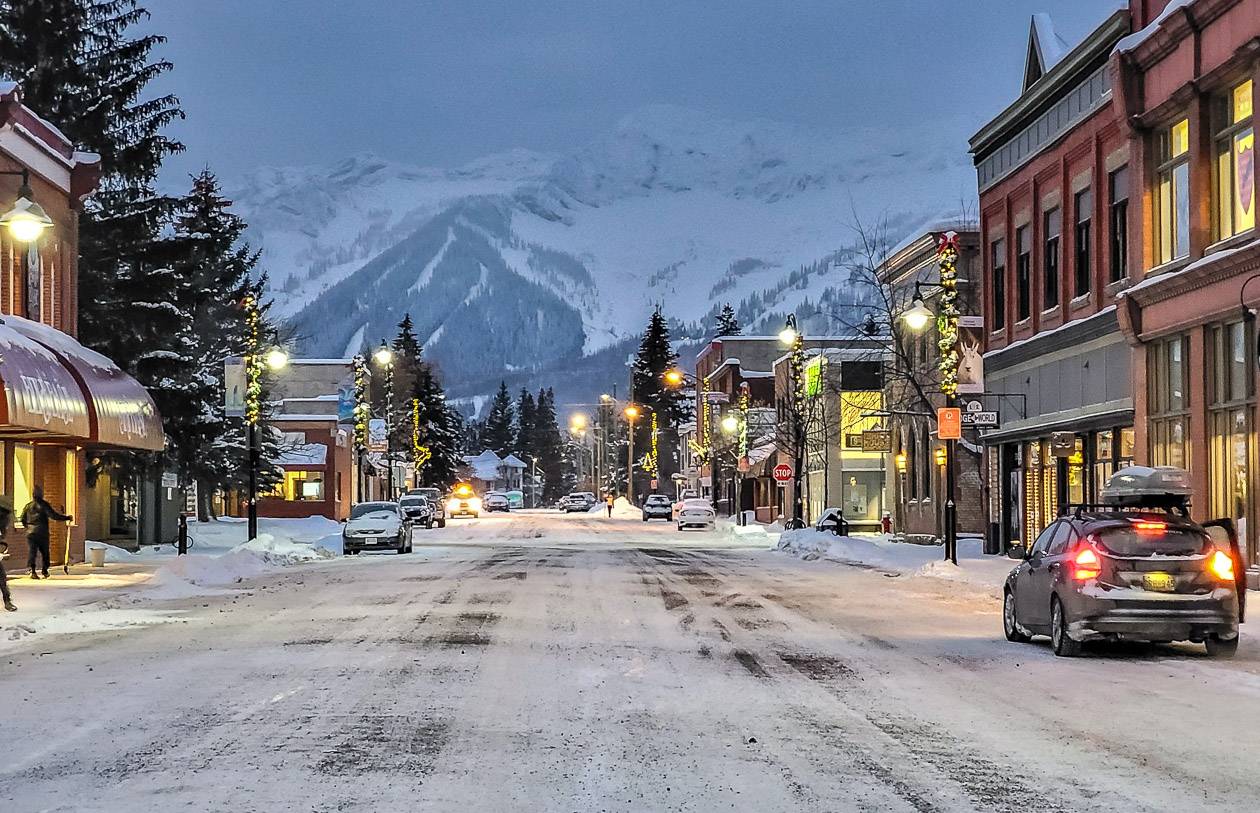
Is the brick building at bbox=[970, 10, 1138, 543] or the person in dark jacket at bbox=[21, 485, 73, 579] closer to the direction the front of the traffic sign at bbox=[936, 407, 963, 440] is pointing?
the person in dark jacket

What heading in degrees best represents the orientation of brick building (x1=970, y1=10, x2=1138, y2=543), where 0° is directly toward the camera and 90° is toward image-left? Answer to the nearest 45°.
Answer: approximately 45°

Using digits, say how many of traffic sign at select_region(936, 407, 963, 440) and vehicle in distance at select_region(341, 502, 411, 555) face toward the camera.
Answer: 2

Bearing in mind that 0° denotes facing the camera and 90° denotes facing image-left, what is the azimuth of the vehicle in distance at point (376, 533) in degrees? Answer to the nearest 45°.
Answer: approximately 0°

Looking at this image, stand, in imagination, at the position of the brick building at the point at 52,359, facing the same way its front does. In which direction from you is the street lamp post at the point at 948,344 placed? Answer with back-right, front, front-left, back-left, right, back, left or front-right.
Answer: front-left

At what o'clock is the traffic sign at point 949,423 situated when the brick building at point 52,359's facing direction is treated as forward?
The traffic sign is roughly at 11 o'clock from the brick building.

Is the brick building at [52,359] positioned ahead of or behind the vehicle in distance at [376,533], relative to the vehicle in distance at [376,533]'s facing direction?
ahead

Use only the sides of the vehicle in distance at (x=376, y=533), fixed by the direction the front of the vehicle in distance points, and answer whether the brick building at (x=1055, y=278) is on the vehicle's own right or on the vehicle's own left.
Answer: on the vehicle's own left

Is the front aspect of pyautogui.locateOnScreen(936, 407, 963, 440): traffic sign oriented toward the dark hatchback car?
yes

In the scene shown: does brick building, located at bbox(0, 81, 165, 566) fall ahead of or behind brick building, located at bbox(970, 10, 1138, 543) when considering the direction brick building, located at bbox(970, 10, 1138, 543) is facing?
ahead

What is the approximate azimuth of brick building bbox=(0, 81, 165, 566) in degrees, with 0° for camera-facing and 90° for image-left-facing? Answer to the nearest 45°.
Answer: approximately 315°

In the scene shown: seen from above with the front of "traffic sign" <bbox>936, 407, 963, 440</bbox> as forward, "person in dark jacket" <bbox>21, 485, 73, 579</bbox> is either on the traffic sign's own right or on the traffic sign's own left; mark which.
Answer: on the traffic sign's own right
